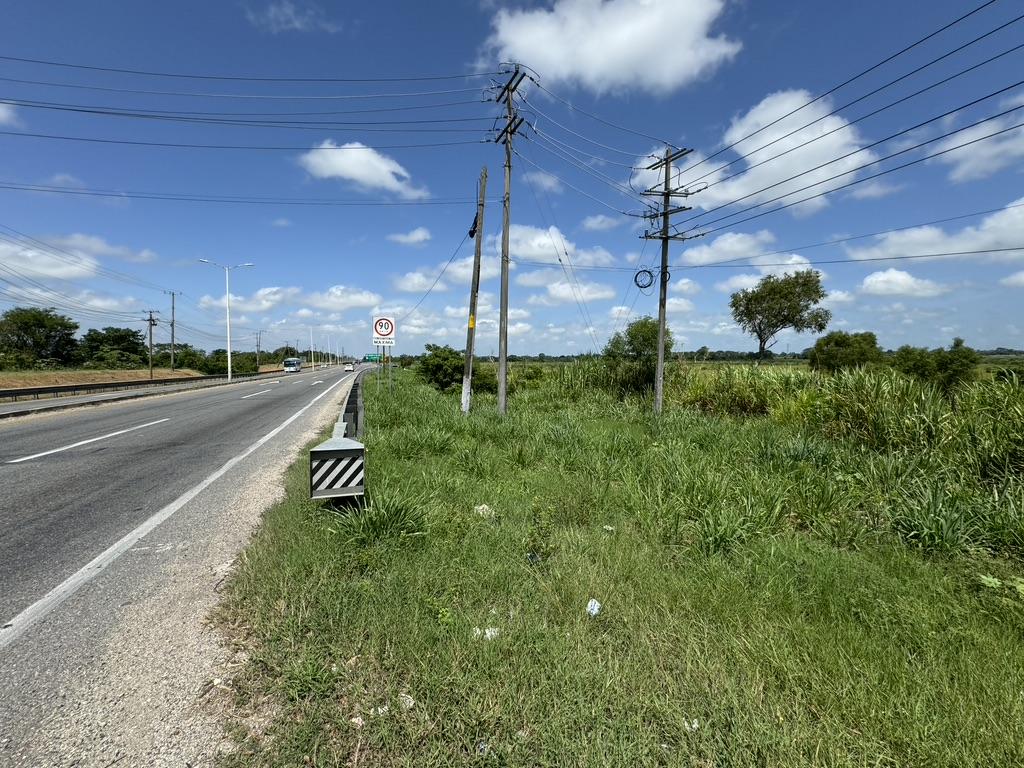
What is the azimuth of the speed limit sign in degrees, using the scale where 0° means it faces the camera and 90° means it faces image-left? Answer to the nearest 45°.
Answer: approximately 0°

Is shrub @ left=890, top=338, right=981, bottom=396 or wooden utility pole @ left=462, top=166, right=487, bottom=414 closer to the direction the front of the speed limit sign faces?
the wooden utility pole

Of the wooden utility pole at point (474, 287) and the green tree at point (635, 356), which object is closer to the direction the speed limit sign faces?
the wooden utility pole

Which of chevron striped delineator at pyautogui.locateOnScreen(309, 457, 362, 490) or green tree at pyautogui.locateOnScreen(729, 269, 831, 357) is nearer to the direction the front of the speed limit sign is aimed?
the chevron striped delineator

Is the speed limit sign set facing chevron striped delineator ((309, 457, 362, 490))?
yes

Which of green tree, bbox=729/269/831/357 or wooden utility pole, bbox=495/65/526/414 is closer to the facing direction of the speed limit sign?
the wooden utility pole

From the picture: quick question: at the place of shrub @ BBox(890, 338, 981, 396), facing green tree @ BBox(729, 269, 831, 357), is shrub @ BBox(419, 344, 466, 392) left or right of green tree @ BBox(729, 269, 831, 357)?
left

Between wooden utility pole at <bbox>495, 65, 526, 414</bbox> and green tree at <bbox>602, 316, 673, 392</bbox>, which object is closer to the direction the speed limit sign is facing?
the wooden utility pole

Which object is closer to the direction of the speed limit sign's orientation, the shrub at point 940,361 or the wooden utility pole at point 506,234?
the wooden utility pole

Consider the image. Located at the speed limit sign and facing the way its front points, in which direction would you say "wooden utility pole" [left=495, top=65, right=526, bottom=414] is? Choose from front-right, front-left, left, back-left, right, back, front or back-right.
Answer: front-left
